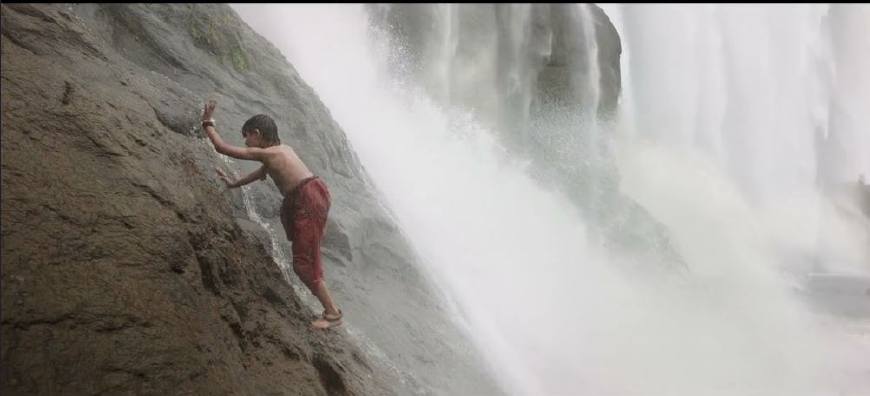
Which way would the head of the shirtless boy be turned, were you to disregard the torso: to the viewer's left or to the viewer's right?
to the viewer's left

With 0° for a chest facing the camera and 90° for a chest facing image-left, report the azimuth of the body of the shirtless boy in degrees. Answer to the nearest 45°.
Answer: approximately 90°

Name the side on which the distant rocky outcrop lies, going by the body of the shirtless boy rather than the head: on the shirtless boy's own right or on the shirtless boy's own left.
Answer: on the shirtless boy's own right
